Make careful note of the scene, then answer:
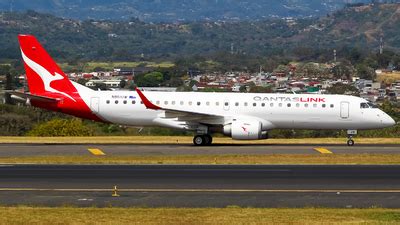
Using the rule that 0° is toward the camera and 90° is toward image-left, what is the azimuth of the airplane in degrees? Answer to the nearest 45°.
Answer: approximately 270°
